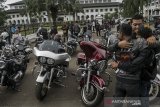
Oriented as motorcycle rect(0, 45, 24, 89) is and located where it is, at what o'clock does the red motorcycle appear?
The red motorcycle is roughly at 9 o'clock from the motorcycle.

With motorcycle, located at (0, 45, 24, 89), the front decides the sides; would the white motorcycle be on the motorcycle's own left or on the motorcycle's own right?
on the motorcycle's own left

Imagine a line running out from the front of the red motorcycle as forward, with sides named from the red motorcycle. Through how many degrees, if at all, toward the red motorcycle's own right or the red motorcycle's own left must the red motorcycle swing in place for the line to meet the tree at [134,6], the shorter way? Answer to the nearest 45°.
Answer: approximately 135° to the red motorcycle's own left

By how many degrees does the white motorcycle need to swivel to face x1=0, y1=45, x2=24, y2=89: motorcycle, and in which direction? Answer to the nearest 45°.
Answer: approximately 90° to its right

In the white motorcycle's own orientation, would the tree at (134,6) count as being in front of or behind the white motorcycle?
behind

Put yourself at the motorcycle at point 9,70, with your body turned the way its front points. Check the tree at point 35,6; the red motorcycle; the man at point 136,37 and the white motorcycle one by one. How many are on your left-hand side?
3

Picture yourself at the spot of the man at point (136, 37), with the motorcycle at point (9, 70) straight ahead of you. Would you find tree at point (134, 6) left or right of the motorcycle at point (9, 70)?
right

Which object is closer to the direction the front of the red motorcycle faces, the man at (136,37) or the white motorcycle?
the man

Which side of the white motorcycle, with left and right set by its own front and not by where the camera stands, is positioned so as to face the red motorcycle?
left

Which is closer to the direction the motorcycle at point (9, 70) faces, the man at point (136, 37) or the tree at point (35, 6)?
the man

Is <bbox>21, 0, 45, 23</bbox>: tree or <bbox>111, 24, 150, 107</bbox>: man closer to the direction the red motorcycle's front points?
the man

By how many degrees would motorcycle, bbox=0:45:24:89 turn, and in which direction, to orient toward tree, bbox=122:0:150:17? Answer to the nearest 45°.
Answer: approximately 180°

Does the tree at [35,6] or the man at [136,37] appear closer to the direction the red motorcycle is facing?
the man
